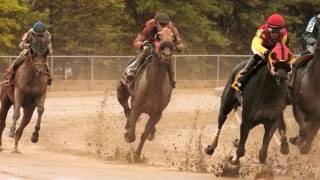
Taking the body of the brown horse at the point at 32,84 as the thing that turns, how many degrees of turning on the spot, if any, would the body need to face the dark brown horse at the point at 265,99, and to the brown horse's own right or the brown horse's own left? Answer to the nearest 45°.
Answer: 0° — it already faces it

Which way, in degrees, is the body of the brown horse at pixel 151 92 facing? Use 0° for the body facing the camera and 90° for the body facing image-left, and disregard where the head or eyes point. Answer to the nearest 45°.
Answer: approximately 315°

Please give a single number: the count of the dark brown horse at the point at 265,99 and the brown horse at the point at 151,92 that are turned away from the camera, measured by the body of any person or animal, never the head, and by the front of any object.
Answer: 0

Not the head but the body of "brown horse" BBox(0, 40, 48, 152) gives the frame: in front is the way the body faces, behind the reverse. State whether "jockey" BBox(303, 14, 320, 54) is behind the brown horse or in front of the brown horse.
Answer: in front

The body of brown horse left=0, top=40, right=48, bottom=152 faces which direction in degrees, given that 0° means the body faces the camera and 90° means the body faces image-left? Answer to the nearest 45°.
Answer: approximately 315°

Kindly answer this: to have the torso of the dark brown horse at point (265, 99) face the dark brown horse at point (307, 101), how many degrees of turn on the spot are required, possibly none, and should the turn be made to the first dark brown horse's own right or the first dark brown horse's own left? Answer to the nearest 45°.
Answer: approximately 90° to the first dark brown horse's own left

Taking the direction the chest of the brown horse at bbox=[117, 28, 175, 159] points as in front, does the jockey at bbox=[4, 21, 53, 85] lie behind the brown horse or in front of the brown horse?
behind
